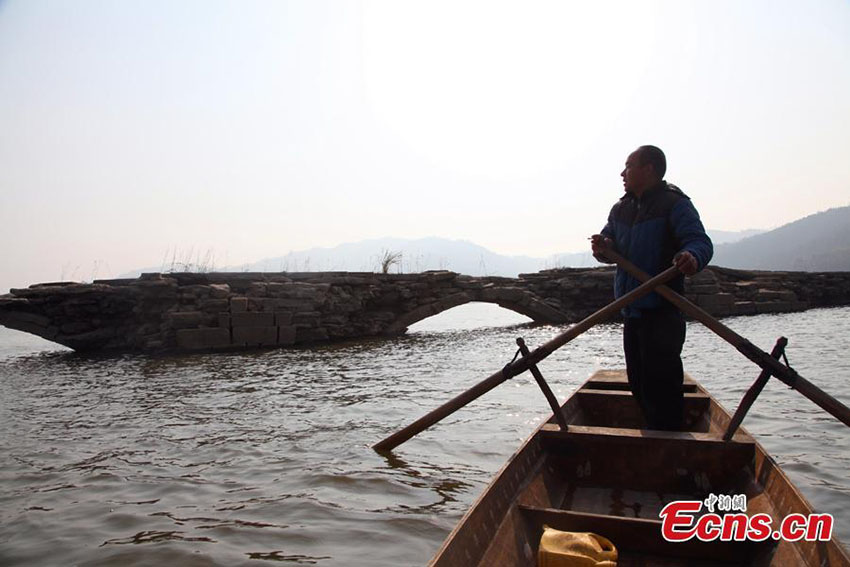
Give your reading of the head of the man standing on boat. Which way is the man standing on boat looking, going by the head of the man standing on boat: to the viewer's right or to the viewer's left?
to the viewer's left

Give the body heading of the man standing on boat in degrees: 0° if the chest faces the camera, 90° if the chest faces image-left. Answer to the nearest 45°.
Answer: approximately 45°

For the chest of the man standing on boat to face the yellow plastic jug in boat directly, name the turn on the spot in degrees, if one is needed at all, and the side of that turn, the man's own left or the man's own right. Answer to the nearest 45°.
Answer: approximately 45° to the man's own left

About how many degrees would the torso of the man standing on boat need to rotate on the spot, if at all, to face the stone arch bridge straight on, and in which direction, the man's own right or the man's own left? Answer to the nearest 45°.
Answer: approximately 90° to the man's own right
